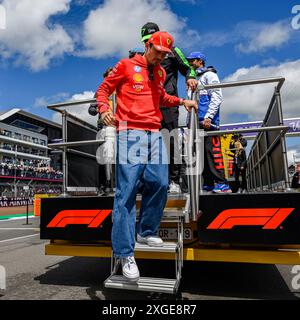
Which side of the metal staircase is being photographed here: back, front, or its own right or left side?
front

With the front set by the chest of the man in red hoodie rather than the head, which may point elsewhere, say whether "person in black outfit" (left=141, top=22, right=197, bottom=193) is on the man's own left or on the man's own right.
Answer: on the man's own left

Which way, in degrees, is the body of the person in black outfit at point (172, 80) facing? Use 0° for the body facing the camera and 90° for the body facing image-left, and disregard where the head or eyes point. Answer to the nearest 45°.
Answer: approximately 45°

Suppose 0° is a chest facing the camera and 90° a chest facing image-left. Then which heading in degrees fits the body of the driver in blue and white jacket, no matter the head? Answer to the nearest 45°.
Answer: approximately 90°

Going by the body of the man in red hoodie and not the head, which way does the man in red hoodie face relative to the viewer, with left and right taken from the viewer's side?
facing the viewer and to the right of the viewer

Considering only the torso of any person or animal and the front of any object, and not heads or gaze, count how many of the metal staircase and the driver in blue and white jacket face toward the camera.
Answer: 1

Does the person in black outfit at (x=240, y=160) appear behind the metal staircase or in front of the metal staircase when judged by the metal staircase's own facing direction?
behind

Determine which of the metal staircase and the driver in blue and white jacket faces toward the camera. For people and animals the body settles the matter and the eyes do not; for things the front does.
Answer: the metal staircase
